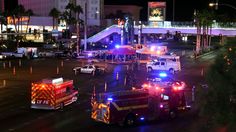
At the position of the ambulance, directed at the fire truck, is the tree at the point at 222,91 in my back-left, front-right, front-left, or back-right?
front-right

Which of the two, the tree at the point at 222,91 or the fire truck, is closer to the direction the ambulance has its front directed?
the fire truck

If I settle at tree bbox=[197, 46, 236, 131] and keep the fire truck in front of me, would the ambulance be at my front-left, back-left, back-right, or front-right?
front-left
